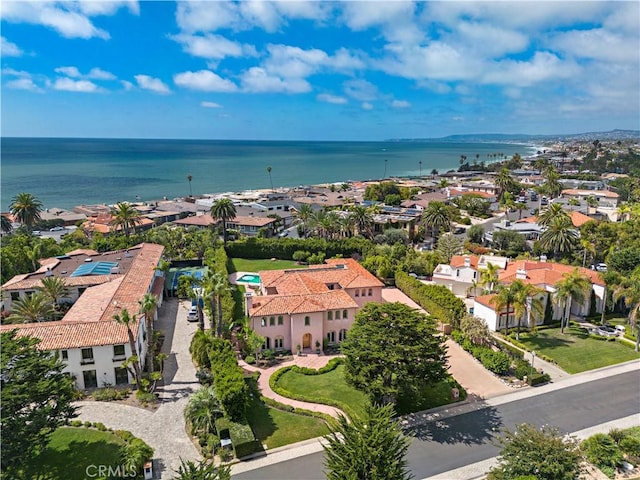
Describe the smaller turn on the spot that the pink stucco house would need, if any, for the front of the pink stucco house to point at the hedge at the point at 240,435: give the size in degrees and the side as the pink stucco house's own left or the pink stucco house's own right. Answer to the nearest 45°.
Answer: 0° — it already faces it

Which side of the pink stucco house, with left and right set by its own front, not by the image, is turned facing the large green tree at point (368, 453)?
front

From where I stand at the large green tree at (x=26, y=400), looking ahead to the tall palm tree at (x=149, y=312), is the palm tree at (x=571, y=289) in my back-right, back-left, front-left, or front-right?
front-right

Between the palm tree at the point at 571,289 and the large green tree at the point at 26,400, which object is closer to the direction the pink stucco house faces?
the large green tree

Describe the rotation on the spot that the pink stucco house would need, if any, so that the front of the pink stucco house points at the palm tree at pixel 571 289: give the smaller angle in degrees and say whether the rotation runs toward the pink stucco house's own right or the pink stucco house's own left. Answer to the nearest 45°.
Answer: approximately 90° to the pink stucco house's own left

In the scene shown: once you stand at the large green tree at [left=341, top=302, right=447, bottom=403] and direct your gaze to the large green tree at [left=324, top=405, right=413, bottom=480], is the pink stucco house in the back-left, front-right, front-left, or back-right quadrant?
back-right

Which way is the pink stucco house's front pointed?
toward the camera

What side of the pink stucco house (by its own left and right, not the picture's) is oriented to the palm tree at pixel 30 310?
right

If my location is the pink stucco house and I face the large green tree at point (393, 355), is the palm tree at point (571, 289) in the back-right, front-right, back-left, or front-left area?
front-left

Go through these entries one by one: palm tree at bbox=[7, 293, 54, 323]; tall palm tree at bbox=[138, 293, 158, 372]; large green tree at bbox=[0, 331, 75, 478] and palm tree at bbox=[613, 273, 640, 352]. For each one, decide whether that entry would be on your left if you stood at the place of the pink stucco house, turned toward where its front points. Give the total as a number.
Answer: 1

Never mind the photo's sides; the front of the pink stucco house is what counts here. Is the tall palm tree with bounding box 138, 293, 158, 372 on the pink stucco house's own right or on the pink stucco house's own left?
on the pink stucco house's own right

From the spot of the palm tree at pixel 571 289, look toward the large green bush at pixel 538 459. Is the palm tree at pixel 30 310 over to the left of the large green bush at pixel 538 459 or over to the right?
right

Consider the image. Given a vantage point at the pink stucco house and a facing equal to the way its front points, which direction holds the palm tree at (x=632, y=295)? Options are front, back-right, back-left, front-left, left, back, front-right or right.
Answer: left

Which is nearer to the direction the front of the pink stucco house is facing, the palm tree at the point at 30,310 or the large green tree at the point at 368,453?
the large green tree

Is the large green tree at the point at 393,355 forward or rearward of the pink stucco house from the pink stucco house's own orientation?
forward

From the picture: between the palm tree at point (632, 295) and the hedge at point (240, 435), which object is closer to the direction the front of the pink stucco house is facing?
the hedge

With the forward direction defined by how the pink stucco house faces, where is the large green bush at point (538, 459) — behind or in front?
in front
